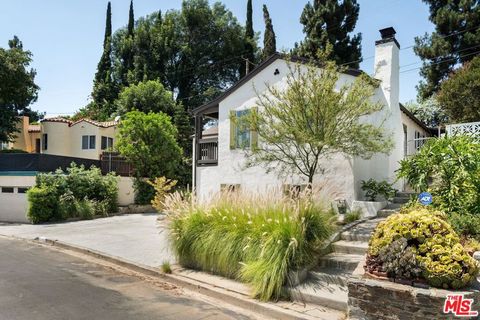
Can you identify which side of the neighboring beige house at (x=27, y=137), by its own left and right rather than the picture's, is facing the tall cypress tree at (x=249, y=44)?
left

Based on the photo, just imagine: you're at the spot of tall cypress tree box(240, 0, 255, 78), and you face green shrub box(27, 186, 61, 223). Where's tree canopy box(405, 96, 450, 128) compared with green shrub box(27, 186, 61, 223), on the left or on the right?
left

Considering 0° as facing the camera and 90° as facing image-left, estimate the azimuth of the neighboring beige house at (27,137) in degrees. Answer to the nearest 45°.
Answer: approximately 0°

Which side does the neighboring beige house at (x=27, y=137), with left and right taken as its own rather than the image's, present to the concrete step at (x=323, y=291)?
front

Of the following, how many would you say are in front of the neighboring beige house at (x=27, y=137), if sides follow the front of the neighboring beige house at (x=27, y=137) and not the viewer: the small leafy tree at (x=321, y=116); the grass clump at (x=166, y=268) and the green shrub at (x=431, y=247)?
3

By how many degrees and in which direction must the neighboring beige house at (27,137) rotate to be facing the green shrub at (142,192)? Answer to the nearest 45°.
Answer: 0° — it already faces it

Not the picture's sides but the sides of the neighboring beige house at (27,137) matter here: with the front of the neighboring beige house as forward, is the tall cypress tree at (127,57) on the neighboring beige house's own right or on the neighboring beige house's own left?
on the neighboring beige house's own left
